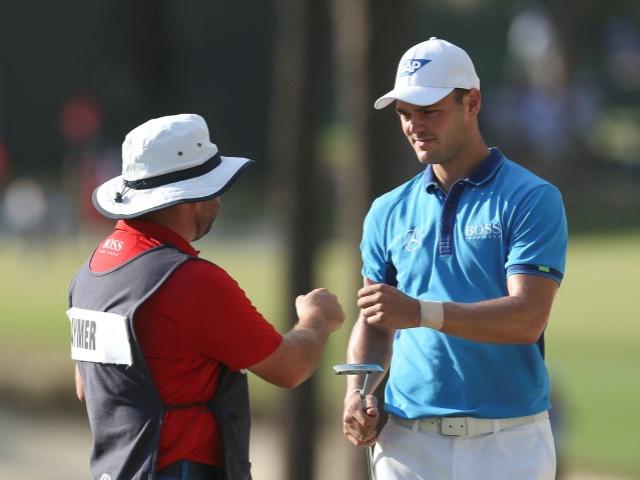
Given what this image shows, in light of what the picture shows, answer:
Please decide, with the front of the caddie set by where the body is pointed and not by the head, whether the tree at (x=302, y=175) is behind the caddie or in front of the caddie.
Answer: in front

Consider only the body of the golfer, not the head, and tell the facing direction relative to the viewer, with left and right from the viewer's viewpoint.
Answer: facing the viewer and to the left of the viewer

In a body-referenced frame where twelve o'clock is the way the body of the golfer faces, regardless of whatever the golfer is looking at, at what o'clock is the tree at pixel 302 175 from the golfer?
The tree is roughly at 4 o'clock from the golfer.

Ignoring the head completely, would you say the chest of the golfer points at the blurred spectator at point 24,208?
no

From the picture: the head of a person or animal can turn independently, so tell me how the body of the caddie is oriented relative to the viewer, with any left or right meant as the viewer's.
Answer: facing away from the viewer and to the right of the viewer

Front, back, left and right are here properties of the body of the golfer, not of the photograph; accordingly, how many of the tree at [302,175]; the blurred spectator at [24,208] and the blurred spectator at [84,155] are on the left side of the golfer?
0

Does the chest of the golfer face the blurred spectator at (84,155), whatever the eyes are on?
no

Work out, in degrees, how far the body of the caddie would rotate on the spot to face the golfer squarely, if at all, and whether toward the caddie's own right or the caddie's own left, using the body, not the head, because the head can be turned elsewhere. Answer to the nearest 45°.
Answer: approximately 45° to the caddie's own right

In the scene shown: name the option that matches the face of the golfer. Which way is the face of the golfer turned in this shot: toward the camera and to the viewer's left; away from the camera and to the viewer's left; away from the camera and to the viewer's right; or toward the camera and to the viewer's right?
toward the camera and to the viewer's left

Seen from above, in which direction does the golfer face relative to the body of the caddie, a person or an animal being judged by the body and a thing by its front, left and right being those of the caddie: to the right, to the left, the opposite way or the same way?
the opposite way

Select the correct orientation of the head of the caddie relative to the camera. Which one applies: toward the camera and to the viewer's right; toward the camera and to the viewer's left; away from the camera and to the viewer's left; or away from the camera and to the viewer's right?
away from the camera and to the viewer's right

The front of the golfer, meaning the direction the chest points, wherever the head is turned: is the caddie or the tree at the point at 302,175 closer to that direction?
the caddie
